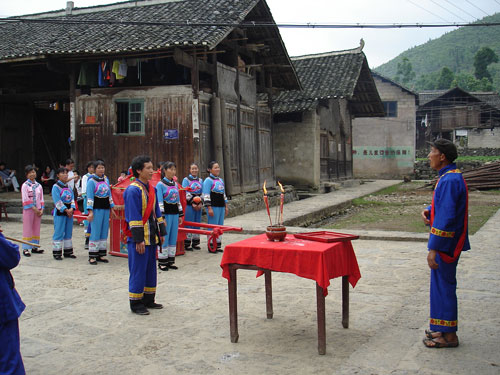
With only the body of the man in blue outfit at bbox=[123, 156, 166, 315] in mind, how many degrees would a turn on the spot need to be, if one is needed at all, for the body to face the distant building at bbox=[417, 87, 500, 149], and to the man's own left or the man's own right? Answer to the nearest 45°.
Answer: approximately 90° to the man's own left

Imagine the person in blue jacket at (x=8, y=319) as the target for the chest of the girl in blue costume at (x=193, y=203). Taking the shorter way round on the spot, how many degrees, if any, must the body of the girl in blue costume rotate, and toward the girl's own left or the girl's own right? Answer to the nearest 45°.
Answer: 0° — they already face them

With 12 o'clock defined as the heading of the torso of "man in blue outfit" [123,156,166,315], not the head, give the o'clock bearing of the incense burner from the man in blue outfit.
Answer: The incense burner is roughly at 12 o'clock from the man in blue outfit.

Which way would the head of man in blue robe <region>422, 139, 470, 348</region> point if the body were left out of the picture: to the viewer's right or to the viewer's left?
to the viewer's left

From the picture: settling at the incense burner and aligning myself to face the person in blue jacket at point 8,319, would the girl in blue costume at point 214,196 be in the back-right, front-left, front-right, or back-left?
back-right

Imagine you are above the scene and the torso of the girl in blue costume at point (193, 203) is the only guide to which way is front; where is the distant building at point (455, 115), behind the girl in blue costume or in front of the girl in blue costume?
behind

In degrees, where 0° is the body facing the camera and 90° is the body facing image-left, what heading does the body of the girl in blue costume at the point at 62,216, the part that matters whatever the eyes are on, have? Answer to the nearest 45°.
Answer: approximately 315°

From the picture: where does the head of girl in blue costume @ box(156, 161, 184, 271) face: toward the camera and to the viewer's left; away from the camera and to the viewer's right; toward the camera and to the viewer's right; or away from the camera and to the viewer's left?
toward the camera and to the viewer's right

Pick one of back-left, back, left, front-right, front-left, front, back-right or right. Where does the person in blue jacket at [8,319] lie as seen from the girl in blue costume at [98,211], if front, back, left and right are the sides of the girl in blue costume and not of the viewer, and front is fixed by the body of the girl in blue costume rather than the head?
front-right

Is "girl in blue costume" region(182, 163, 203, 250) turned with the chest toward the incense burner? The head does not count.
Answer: yes

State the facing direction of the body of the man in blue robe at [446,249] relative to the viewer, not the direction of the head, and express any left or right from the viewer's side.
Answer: facing to the left of the viewer

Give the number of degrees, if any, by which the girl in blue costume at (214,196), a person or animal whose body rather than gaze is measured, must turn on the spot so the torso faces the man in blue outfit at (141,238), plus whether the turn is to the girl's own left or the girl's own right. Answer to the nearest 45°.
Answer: approximately 45° to the girl's own right

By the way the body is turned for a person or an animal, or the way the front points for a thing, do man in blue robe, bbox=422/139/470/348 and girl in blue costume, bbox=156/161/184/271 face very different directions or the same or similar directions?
very different directions
